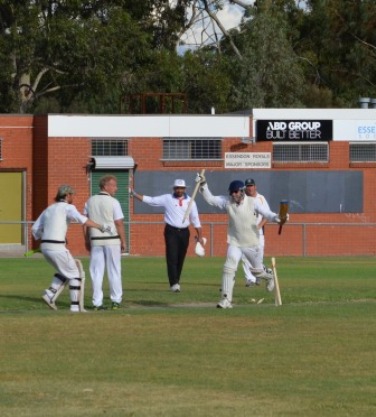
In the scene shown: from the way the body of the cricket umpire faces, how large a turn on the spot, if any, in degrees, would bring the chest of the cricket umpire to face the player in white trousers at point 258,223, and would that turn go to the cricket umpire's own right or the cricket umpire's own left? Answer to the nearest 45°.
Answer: approximately 90° to the cricket umpire's own left

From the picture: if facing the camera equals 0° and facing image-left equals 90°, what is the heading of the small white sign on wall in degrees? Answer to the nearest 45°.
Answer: approximately 0°

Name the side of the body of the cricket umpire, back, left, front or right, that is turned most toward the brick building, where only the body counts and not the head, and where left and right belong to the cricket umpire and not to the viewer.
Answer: back

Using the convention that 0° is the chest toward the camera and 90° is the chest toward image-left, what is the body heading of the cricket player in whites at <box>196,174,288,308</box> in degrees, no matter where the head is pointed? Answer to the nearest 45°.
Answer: approximately 0°

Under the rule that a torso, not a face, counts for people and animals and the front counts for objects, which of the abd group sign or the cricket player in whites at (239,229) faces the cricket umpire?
the abd group sign

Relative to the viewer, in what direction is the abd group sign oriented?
toward the camera

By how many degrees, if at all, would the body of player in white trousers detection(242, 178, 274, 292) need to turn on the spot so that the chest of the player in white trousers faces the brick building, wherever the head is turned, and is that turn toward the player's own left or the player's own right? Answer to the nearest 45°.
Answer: approximately 135° to the player's own right

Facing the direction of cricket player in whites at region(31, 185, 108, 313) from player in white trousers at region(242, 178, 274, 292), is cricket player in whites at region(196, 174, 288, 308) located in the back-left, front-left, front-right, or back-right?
front-left

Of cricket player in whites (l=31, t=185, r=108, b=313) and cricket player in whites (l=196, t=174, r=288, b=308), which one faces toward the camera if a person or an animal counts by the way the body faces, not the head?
cricket player in whites (l=196, t=174, r=288, b=308)

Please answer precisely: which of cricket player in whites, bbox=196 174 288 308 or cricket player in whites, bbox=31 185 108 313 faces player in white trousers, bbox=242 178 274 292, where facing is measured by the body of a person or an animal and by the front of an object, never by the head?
cricket player in whites, bbox=31 185 108 313

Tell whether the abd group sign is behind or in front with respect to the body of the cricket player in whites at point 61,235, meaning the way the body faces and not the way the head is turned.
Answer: in front

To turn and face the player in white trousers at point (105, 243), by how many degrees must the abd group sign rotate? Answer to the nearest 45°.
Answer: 0° — it already faces them

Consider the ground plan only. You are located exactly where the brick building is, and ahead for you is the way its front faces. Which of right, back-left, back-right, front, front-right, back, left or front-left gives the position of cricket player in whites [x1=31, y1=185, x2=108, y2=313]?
front

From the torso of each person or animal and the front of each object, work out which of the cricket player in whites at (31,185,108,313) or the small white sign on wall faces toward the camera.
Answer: the small white sign on wall

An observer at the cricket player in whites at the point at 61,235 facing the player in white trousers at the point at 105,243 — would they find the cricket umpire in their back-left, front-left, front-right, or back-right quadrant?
front-left

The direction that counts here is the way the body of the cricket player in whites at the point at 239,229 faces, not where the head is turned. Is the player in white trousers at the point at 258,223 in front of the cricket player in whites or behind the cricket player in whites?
behind

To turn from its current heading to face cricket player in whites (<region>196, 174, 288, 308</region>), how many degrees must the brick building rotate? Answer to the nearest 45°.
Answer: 0° — it already faces them

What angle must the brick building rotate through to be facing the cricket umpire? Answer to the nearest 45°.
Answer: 0° — it already faces them
